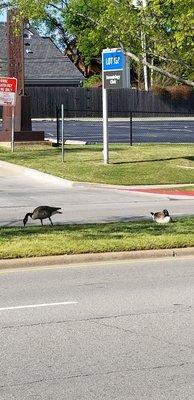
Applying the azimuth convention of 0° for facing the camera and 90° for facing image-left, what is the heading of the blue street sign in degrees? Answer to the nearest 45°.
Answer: approximately 0°

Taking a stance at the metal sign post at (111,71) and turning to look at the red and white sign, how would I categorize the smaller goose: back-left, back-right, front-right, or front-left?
back-left

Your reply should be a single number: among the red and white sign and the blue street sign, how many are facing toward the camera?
2

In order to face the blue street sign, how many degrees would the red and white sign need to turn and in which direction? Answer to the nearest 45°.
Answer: approximately 45° to its left

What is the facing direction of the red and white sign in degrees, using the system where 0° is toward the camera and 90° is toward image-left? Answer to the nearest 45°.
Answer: approximately 0°

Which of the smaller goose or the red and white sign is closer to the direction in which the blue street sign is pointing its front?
the smaller goose

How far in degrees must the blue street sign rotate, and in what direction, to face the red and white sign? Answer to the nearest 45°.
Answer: approximately 135° to its right

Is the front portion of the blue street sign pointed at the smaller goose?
yes
